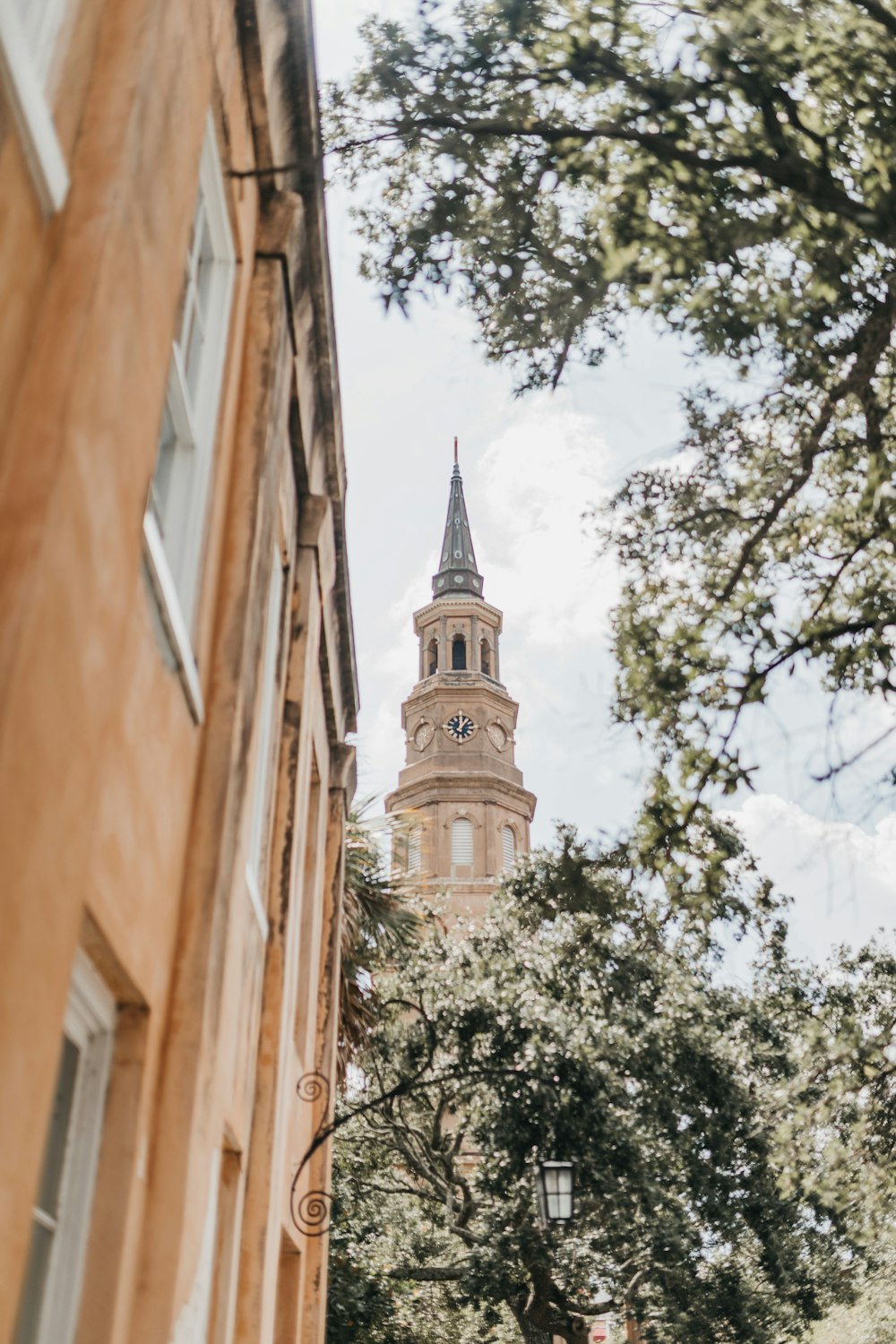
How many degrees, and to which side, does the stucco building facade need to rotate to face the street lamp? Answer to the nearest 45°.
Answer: approximately 45° to its left

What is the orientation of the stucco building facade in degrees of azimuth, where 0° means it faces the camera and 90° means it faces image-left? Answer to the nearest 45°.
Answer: approximately 270°
